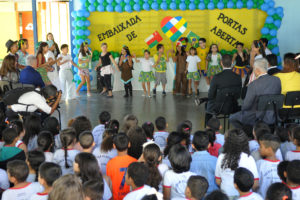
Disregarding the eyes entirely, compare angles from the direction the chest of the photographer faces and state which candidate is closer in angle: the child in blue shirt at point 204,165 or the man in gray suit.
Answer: the man in gray suit

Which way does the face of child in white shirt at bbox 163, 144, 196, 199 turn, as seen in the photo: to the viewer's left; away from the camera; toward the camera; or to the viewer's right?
away from the camera

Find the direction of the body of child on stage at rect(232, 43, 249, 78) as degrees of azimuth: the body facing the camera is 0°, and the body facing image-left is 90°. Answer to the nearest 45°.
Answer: approximately 0°

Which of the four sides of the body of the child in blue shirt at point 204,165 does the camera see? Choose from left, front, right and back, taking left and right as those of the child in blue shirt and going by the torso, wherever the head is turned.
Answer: back

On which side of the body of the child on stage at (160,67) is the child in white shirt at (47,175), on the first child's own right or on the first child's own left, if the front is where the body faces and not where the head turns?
on the first child's own right

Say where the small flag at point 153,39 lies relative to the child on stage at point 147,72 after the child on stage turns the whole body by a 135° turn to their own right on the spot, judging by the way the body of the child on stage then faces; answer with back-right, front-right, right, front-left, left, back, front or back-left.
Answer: front-right

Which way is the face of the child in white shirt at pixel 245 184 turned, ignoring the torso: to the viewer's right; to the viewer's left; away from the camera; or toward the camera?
away from the camera

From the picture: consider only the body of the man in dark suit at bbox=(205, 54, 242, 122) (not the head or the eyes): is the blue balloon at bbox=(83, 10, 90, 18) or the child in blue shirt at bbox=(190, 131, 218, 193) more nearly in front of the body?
the blue balloon

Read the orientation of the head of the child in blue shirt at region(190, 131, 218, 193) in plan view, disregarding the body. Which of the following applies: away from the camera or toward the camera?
away from the camera

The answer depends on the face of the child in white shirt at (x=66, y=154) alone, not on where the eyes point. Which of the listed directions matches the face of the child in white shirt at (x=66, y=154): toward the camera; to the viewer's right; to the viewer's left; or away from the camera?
away from the camera

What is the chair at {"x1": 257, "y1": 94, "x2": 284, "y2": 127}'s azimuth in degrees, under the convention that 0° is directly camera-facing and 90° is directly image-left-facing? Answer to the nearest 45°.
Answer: approximately 135°

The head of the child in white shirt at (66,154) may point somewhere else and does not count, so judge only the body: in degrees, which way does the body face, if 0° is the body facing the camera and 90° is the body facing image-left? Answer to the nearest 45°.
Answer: approximately 180°

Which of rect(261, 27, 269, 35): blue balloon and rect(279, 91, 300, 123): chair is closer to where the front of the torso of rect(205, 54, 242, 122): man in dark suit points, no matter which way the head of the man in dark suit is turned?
the blue balloon
